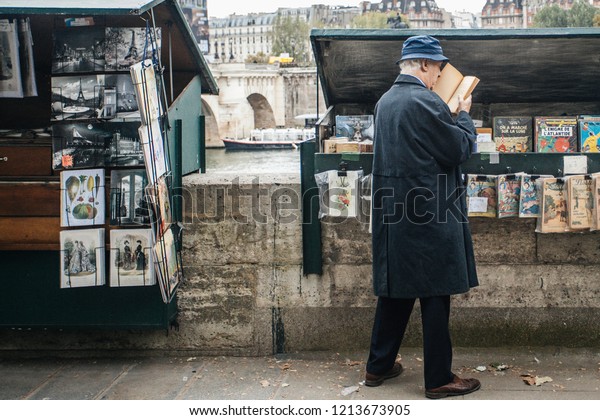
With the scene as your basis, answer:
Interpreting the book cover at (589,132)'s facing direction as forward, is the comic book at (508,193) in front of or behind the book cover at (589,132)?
in front

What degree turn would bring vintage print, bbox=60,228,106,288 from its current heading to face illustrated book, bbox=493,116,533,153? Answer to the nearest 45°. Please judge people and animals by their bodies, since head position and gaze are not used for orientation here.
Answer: approximately 90° to its left

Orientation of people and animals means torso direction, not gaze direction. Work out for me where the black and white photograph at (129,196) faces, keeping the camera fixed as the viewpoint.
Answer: facing the viewer

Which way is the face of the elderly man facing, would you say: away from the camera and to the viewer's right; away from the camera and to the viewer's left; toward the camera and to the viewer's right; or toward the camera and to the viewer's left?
away from the camera and to the viewer's right

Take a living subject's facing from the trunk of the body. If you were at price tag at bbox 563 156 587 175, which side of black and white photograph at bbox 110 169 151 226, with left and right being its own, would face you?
left

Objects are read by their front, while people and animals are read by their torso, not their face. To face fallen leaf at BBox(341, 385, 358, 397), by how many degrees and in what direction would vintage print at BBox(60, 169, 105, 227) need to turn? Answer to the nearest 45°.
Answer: approximately 45° to its left

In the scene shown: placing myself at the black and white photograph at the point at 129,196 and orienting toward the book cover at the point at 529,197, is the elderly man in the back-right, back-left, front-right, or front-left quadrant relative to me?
front-right

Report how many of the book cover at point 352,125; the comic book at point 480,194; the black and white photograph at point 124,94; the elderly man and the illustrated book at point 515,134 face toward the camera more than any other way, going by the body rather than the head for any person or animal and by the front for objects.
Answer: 4

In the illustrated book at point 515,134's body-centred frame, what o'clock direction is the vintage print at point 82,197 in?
The vintage print is roughly at 2 o'clock from the illustrated book.

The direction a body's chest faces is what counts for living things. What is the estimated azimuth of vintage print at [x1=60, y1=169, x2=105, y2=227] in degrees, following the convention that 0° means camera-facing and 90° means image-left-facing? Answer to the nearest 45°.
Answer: approximately 0°

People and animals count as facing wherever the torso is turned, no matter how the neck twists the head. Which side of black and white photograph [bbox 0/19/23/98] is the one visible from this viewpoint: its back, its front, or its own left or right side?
front
